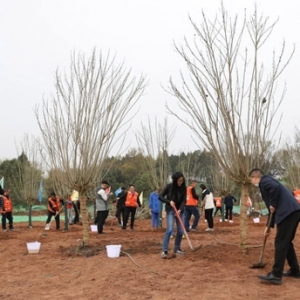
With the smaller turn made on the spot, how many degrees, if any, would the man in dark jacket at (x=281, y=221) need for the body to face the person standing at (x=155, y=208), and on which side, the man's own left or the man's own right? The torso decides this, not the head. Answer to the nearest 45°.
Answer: approximately 45° to the man's own right

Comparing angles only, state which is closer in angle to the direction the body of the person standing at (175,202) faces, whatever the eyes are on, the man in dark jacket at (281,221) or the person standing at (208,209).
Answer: the man in dark jacket

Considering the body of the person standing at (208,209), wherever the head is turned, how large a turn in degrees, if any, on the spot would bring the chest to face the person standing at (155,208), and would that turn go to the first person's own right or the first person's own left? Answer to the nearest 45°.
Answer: approximately 45° to the first person's own right

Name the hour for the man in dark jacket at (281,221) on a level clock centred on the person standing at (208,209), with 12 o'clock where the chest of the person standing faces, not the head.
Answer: The man in dark jacket is roughly at 9 o'clock from the person standing.

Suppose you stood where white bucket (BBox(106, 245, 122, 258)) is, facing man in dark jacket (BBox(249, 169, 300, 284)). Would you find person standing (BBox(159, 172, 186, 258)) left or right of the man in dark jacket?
left

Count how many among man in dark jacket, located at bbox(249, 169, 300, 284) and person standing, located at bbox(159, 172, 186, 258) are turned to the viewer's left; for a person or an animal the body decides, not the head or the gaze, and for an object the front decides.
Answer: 1

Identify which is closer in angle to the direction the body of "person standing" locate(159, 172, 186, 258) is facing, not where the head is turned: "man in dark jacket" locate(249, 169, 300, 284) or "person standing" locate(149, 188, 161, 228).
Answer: the man in dark jacket

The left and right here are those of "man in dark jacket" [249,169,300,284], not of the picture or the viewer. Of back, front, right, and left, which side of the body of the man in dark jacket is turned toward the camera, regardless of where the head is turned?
left
